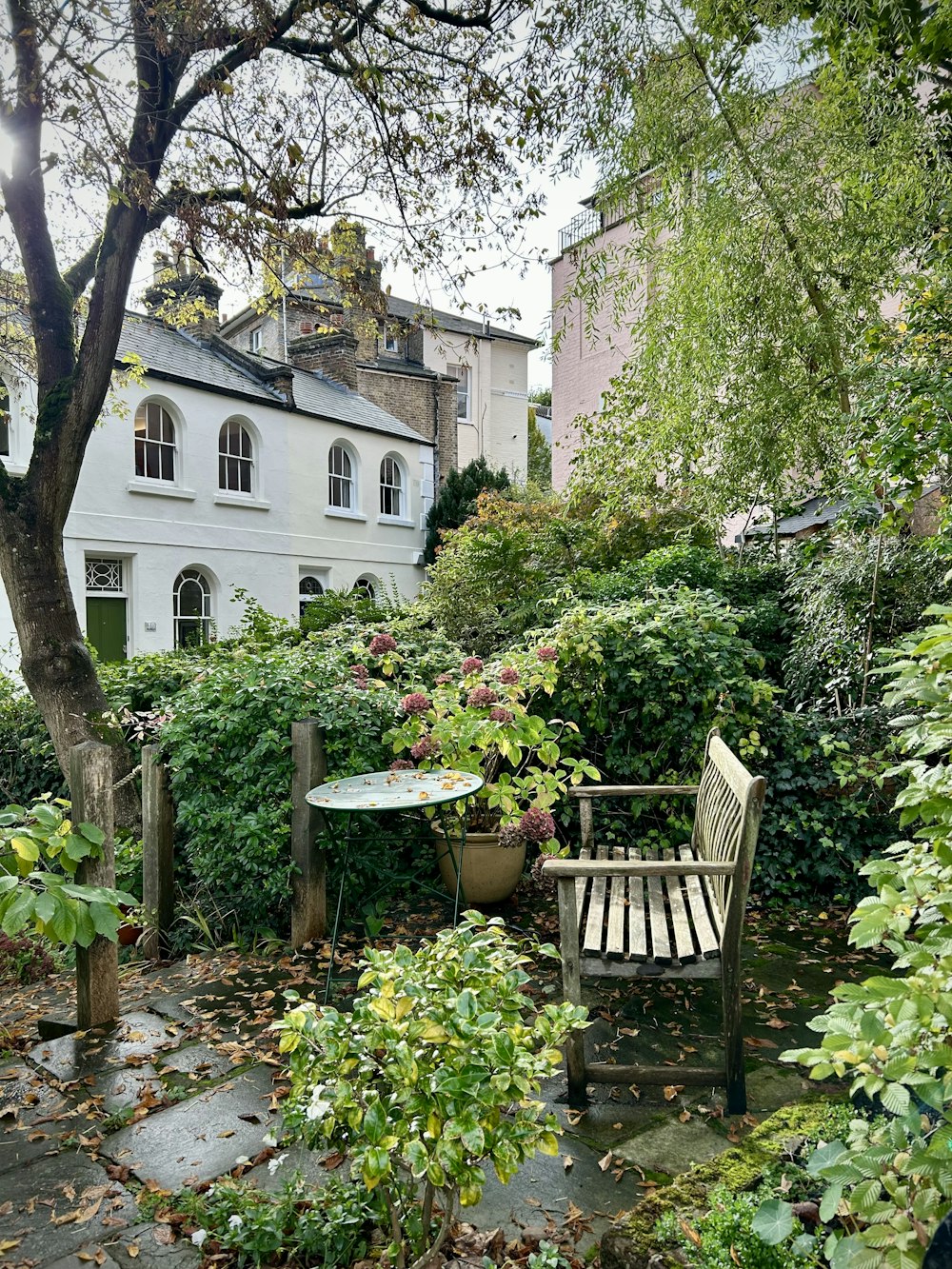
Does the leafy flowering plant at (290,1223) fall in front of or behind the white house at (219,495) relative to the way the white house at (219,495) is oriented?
in front

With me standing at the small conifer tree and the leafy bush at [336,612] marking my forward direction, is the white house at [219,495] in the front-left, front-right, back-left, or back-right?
front-right

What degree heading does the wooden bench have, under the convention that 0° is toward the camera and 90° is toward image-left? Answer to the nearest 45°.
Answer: approximately 90°

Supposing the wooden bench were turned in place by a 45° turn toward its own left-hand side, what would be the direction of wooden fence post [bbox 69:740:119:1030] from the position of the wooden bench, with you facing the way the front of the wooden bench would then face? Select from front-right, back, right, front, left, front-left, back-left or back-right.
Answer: front-right

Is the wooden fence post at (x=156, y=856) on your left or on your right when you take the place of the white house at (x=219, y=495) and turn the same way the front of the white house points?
on your right

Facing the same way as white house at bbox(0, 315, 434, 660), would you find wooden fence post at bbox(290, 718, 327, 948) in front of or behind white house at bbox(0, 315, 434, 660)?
in front

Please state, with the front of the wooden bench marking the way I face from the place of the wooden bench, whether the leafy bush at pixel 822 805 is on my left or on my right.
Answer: on my right

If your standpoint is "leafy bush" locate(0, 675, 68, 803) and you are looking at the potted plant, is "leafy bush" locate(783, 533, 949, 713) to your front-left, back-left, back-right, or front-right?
front-left

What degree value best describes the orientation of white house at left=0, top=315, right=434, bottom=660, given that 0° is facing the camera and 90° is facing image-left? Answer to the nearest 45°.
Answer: approximately 315°

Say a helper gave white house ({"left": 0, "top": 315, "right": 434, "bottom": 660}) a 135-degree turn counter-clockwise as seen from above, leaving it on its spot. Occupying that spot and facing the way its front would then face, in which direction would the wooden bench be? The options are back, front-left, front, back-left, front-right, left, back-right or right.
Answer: back
